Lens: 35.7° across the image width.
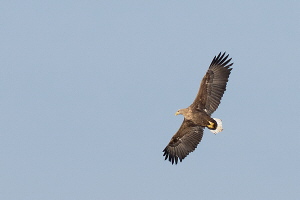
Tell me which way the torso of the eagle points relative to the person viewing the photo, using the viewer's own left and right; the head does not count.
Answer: facing to the left of the viewer
